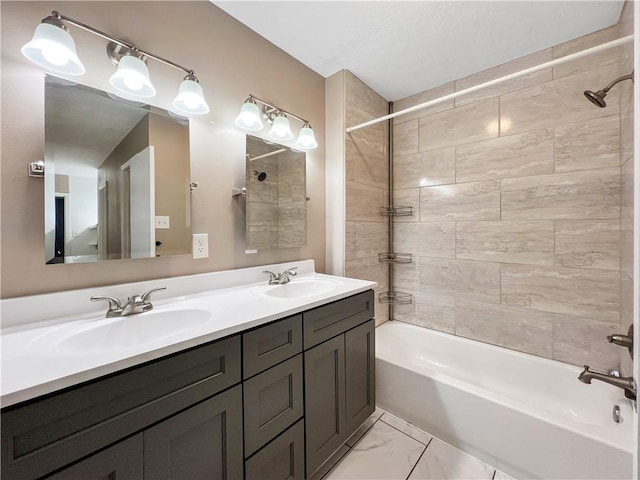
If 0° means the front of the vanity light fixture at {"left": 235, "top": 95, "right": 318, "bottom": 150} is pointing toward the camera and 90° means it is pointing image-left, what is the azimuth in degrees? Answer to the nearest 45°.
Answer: approximately 315°

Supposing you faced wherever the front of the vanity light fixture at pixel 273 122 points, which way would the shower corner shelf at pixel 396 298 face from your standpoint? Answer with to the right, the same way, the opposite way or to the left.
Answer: to the right

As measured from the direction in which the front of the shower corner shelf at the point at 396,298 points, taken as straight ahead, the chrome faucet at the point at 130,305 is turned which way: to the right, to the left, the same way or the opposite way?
to the left

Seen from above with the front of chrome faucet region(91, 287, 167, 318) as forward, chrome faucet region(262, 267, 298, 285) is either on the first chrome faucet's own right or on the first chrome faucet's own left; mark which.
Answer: on the first chrome faucet's own left

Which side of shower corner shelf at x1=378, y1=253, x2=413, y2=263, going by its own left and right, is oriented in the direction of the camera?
front

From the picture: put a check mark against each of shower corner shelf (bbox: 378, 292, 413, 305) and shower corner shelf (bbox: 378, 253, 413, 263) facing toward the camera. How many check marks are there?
2

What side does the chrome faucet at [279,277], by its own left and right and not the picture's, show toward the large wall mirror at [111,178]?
right

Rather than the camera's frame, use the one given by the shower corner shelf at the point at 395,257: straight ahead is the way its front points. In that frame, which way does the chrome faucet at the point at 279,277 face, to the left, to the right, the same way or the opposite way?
to the left

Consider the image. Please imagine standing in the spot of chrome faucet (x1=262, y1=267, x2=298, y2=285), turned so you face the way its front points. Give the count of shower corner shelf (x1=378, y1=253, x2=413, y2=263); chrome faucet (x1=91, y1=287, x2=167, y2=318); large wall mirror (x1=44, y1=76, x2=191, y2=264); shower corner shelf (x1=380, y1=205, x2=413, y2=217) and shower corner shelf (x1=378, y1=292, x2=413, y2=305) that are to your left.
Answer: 3

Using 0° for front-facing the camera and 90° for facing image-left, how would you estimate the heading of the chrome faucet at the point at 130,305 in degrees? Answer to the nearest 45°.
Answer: approximately 315°

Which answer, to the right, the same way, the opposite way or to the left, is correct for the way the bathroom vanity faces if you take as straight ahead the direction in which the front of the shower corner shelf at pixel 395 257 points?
to the left

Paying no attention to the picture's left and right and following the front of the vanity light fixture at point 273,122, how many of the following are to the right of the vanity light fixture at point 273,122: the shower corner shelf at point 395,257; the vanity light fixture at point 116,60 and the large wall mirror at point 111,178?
2

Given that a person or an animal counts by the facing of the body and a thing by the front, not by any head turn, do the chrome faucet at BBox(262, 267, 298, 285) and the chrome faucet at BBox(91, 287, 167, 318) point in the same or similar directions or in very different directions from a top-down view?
same or similar directions

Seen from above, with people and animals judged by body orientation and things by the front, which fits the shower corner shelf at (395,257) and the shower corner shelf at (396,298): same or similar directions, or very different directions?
same or similar directions
